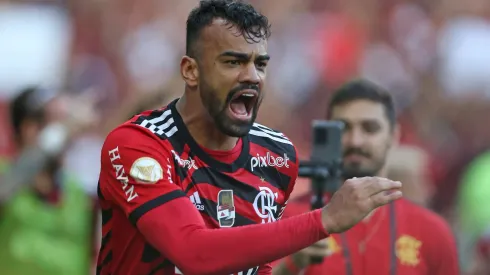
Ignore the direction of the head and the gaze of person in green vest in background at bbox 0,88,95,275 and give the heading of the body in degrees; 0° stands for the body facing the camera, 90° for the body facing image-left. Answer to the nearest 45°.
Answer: approximately 315°

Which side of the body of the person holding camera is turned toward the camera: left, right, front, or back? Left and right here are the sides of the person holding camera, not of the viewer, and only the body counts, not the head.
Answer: front

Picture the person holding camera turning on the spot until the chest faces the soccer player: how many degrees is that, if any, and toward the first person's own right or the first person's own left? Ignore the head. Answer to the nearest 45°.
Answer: approximately 45° to the first person's own right

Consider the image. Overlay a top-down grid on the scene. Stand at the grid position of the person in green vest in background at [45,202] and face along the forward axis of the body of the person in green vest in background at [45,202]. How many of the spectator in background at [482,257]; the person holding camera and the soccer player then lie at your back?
0

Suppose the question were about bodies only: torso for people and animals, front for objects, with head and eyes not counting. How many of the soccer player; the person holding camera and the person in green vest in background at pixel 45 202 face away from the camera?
0

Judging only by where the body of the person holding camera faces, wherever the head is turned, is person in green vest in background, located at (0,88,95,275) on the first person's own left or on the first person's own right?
on the first person's own right

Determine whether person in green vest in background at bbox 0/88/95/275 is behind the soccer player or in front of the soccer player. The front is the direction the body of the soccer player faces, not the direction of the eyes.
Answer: behind

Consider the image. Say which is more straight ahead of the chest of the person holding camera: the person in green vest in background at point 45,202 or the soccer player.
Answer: the soccer player

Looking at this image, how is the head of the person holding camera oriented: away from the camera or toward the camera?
toward the camera

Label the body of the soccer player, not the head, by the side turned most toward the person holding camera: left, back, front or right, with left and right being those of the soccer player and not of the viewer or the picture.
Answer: left

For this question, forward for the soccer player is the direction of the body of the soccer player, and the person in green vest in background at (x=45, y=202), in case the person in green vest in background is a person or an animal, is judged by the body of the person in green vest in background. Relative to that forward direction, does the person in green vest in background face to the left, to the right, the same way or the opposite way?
the same way

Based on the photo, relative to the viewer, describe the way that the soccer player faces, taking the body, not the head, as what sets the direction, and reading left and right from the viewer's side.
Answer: facing the viewer and to the right of the viewer

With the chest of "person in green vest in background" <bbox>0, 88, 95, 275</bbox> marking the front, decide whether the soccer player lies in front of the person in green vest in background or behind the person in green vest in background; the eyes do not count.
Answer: in front
